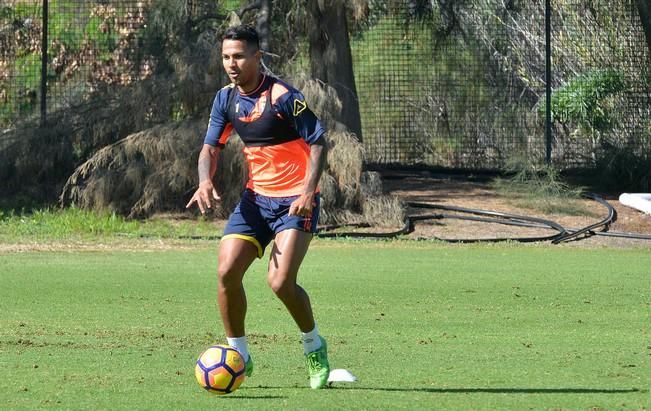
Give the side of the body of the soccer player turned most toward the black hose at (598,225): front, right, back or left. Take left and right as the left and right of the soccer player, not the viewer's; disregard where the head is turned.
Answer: back

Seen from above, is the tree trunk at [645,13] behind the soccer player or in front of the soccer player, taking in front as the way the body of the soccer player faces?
behind

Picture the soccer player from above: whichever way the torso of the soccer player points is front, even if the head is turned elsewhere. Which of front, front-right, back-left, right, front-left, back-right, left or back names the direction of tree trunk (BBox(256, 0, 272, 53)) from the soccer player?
back-right

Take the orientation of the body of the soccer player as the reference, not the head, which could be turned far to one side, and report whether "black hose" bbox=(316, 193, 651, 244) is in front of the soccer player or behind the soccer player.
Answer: behind

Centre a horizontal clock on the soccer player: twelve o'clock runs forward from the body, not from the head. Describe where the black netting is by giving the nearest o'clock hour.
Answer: The black netting is roughly at 5 o'clock from the soccer player.

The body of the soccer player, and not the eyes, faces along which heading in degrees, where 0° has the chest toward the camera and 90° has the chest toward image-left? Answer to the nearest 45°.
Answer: approximately 45°
